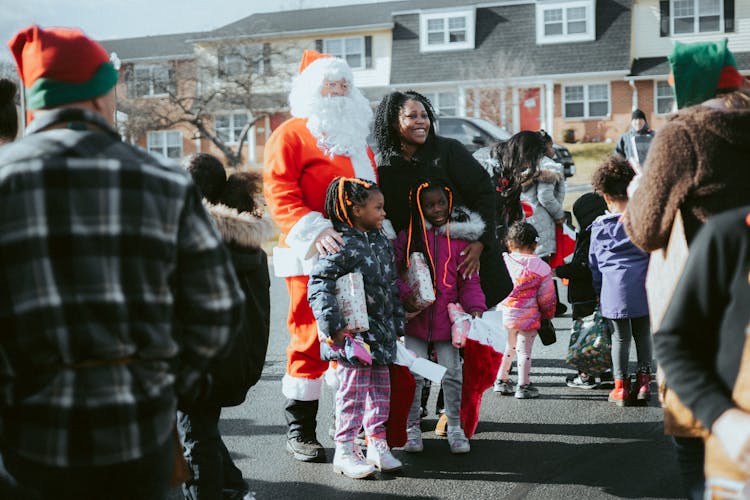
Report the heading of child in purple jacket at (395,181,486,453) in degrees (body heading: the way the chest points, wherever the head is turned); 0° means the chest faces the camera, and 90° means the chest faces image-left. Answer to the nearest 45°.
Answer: approximately 0°

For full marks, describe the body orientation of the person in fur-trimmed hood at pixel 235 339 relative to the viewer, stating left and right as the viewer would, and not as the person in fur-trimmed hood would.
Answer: facing away from the viewer and to the left of the viewer

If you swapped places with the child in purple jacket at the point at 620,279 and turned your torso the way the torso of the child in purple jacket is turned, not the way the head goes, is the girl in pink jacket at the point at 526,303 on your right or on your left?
on your left

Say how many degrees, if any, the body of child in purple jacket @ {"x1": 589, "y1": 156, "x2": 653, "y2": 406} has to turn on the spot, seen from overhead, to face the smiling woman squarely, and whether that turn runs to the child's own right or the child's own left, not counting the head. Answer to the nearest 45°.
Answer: approximately 135° to the child's own left

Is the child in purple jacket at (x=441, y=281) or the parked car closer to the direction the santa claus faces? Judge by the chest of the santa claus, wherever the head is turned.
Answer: the child in purple jacket

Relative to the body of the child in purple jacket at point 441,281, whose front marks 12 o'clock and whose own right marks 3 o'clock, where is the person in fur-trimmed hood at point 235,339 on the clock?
The person in fur-trimmed hood is roughly at 1 o'clock from the child in purple jacket.

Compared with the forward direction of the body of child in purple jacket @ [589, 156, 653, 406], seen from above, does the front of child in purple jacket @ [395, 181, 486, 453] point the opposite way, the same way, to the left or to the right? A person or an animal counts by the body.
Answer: the opposite way

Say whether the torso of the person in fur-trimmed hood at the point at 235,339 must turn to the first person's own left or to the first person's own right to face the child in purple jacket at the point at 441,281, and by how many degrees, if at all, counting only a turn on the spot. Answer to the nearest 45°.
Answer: approximately 90° to the first person's own right

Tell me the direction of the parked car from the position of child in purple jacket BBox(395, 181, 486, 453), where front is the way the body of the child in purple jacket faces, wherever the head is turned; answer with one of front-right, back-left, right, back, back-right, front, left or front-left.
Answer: back

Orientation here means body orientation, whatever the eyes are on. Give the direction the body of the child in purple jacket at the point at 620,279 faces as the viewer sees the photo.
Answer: away from the camera

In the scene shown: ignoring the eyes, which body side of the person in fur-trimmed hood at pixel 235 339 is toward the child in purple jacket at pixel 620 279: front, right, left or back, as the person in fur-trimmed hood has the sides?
right

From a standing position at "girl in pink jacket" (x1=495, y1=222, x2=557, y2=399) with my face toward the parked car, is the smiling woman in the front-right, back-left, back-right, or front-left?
back-left

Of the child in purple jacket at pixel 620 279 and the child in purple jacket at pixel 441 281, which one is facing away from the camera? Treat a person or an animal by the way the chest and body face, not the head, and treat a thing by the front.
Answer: the child in purple jacket at pixel 620 279
